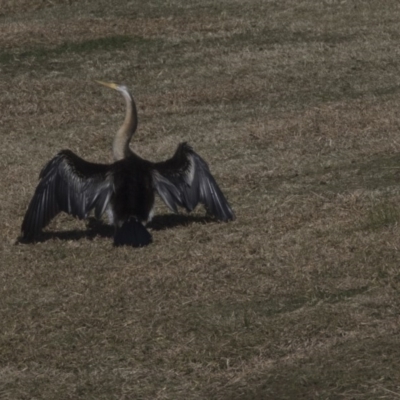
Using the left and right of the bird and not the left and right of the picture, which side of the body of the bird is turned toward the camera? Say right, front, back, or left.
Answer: back
